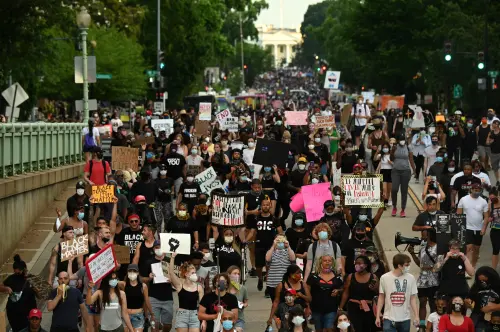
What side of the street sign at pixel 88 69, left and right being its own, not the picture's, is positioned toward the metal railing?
back

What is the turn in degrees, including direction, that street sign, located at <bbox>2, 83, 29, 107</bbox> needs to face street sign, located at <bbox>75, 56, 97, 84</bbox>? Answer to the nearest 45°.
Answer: approximately 45° to its right

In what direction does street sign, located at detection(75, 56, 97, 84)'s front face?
away from the camera

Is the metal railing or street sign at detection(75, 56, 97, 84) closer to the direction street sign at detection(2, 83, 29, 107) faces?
the street sign

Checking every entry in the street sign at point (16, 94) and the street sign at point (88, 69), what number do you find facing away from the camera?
2

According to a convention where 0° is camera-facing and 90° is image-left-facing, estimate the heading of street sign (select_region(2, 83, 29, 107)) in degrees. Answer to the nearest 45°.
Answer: approximately 180°
